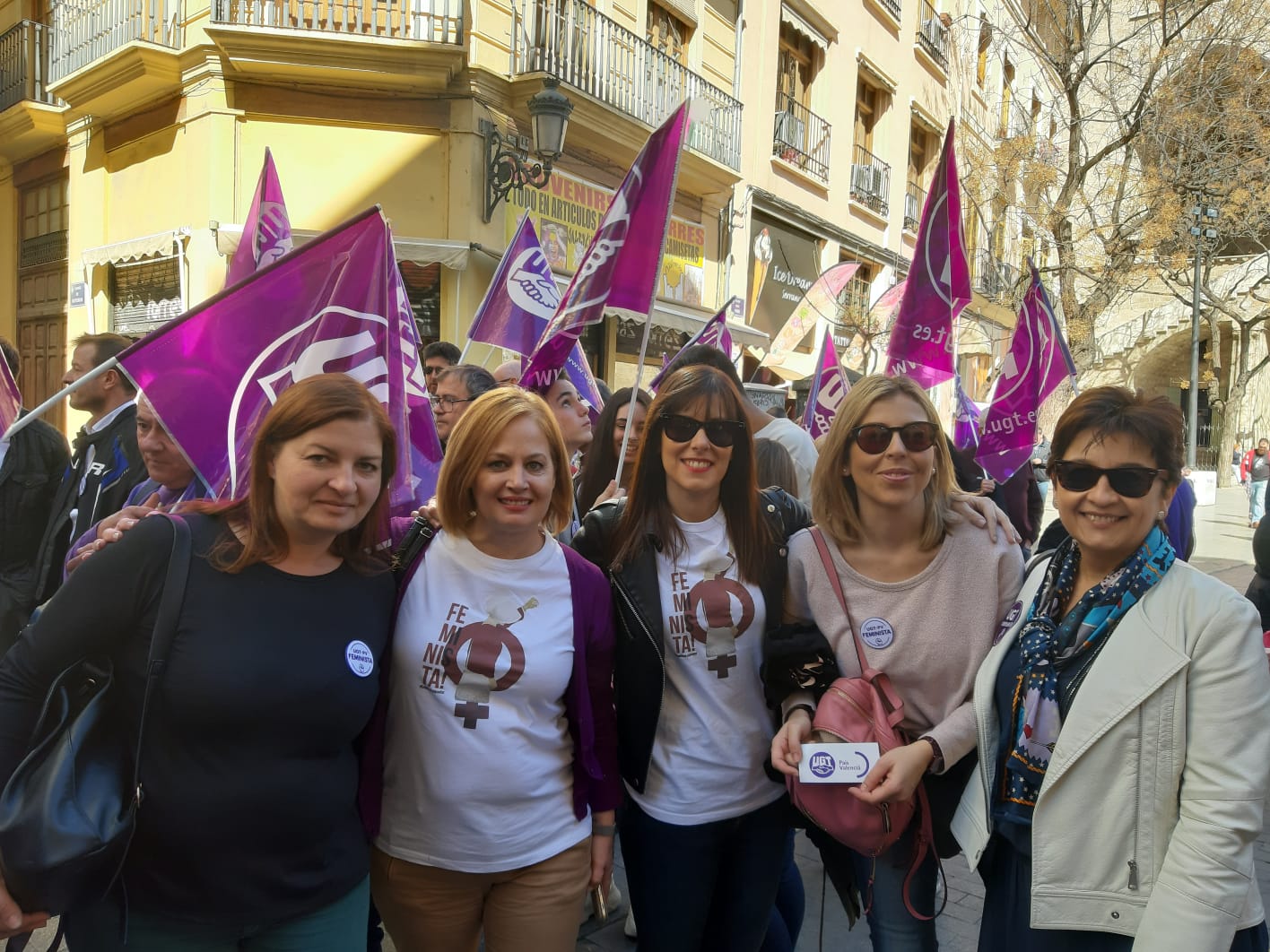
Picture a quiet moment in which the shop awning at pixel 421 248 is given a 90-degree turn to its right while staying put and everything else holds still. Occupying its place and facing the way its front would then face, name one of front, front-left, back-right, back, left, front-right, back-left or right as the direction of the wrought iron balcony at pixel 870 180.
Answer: back-right

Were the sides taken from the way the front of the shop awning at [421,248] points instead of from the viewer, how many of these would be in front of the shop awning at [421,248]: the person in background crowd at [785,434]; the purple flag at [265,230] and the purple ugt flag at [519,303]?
3

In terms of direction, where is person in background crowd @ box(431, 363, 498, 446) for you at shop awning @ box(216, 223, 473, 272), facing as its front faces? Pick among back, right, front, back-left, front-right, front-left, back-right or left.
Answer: front

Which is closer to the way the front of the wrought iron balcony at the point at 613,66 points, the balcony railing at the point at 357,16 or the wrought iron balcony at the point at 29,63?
the balcony railing

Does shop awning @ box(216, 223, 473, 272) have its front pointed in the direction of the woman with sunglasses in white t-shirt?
yes

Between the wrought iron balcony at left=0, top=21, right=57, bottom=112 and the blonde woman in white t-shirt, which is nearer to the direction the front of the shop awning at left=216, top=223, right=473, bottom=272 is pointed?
the blonde woman in white t-shirt

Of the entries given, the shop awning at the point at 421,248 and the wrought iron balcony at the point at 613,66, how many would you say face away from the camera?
0

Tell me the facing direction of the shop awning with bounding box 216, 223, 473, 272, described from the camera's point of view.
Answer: facing the viewer

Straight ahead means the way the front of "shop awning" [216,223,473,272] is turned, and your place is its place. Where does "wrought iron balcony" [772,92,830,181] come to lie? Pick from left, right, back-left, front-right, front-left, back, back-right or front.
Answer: back-left

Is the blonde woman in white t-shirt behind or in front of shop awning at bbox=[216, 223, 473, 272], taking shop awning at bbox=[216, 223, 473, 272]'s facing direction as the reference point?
in front

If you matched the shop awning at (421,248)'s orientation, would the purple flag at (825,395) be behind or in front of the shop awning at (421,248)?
in front
